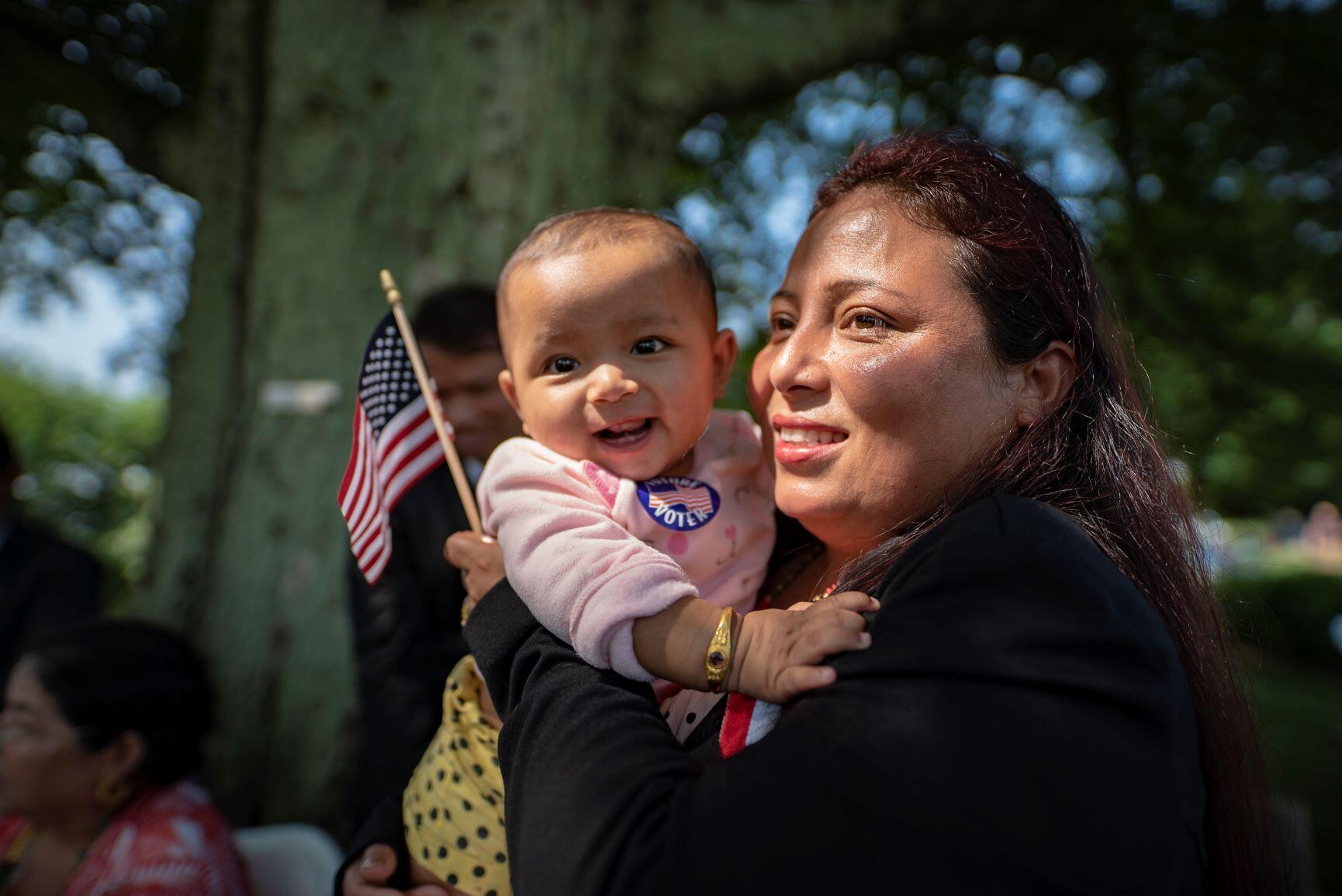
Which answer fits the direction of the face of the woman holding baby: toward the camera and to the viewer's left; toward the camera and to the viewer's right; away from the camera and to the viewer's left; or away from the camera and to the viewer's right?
toward the camera and to the viewer's left

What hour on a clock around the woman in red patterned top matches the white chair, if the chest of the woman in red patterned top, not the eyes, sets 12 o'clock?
The white chair is roughly at 6 o'clock from the woman in red patterned top.

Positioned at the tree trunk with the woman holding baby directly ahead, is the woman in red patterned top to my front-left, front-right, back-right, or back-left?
front-right

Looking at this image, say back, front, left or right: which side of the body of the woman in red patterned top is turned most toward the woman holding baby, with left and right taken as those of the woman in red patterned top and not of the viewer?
left

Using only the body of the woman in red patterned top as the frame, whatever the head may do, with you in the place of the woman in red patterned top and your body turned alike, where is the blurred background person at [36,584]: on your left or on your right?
on your right

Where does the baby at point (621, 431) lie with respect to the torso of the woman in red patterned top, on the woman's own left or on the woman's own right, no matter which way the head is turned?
on the woman's own left

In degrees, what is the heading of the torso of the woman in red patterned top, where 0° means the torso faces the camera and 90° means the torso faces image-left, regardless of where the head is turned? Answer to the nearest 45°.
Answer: approximately 45°
